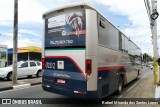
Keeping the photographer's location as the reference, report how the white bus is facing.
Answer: facing away from the viewer and to the right of the viewer

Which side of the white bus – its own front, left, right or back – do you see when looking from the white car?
left
